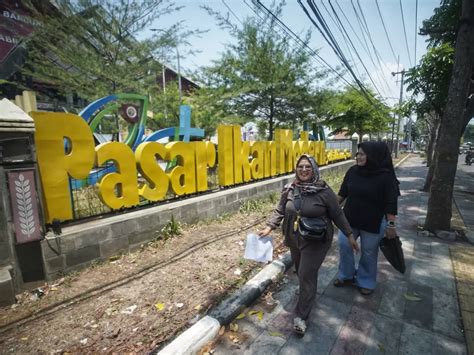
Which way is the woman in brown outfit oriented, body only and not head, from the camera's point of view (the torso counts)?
toward the camera

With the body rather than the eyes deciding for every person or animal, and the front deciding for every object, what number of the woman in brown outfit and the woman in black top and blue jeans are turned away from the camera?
0

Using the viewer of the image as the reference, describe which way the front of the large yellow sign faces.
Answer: facing the viewer and to the right of the viewer

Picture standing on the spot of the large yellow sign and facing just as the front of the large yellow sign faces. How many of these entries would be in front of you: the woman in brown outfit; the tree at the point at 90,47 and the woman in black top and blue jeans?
2

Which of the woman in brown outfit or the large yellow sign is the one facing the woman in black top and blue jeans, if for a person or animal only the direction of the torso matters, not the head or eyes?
the large yellow sign

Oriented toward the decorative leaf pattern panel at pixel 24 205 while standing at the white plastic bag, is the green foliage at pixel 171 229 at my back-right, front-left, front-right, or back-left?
front-right

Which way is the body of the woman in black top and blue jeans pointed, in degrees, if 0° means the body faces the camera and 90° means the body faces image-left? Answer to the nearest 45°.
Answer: approximately 45°

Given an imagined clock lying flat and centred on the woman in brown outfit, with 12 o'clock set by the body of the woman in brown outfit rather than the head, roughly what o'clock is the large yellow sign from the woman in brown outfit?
The large yellow sign is roughly at 4 o'clock from the woman in brown outfit.

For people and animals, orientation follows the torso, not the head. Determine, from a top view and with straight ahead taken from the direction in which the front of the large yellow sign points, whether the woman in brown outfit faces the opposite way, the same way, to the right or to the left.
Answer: to the right

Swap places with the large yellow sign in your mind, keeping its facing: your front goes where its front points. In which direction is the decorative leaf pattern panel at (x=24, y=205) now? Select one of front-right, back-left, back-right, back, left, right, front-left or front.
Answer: right

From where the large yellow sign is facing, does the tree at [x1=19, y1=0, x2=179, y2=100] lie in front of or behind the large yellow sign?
behind

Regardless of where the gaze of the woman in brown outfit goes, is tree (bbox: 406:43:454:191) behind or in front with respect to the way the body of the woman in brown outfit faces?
behind

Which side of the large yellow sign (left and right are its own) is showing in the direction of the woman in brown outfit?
front

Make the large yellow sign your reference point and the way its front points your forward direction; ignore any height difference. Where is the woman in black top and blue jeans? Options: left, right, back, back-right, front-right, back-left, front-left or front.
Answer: front
